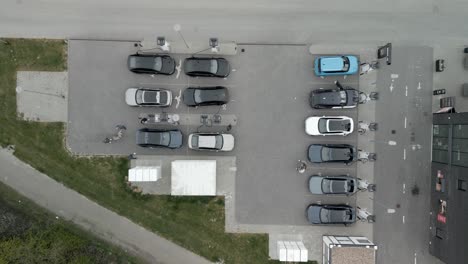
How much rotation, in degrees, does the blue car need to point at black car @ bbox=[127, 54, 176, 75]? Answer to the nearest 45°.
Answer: approximately 180°
